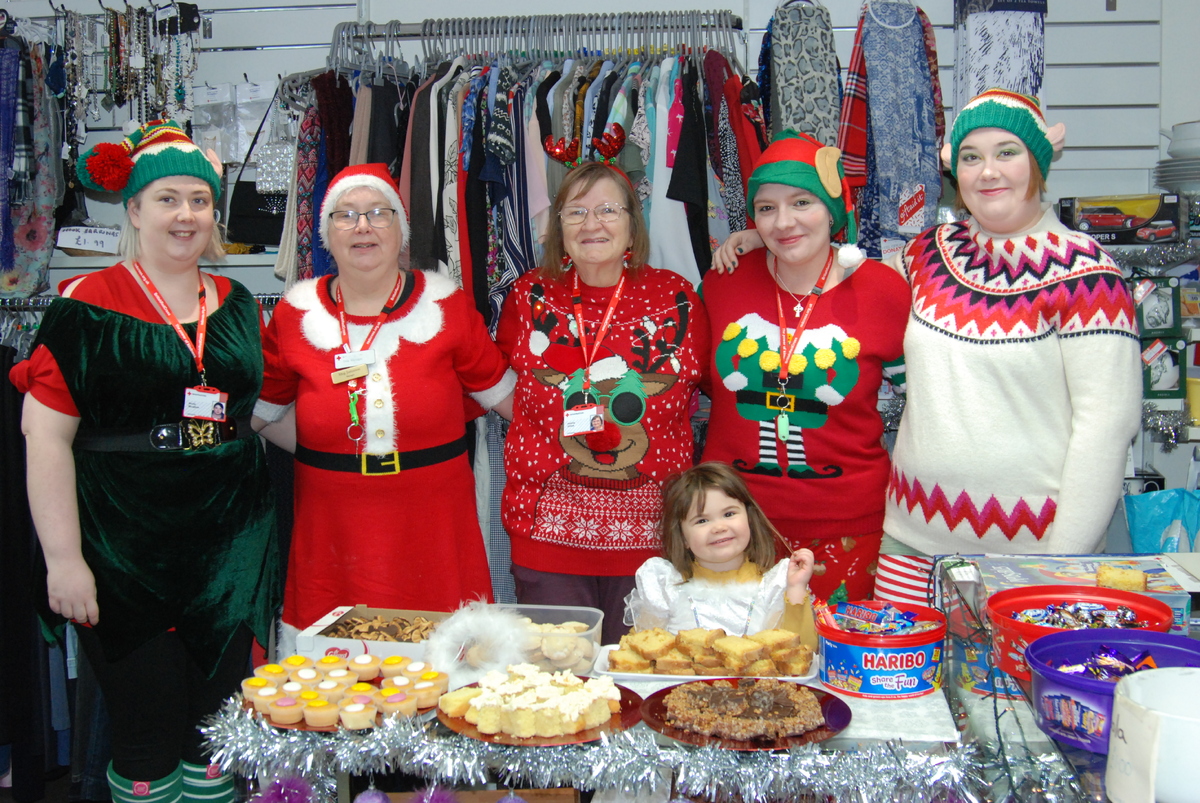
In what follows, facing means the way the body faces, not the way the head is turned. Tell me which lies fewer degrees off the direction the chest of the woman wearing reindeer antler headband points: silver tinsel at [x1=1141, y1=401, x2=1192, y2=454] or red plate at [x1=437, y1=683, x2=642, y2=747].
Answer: the red plate

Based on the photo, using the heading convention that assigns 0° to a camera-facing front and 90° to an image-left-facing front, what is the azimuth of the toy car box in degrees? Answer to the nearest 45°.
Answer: approximately 0°

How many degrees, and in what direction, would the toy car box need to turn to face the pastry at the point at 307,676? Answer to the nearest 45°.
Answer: approximately 45° to its right

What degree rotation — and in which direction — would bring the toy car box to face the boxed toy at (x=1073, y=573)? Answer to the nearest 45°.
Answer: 0° — it already faces it

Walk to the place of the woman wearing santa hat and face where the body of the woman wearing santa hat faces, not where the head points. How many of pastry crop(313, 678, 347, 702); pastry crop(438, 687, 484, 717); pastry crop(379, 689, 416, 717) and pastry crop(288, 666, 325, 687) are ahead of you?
4

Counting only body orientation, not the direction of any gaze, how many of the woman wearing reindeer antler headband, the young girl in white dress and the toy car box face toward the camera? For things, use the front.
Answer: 3

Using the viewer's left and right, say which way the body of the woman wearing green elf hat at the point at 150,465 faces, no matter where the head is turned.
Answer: facing the viewer and to the right of the viewer

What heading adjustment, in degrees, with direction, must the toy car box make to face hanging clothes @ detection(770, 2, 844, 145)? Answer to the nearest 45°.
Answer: approximately 45° to its right
